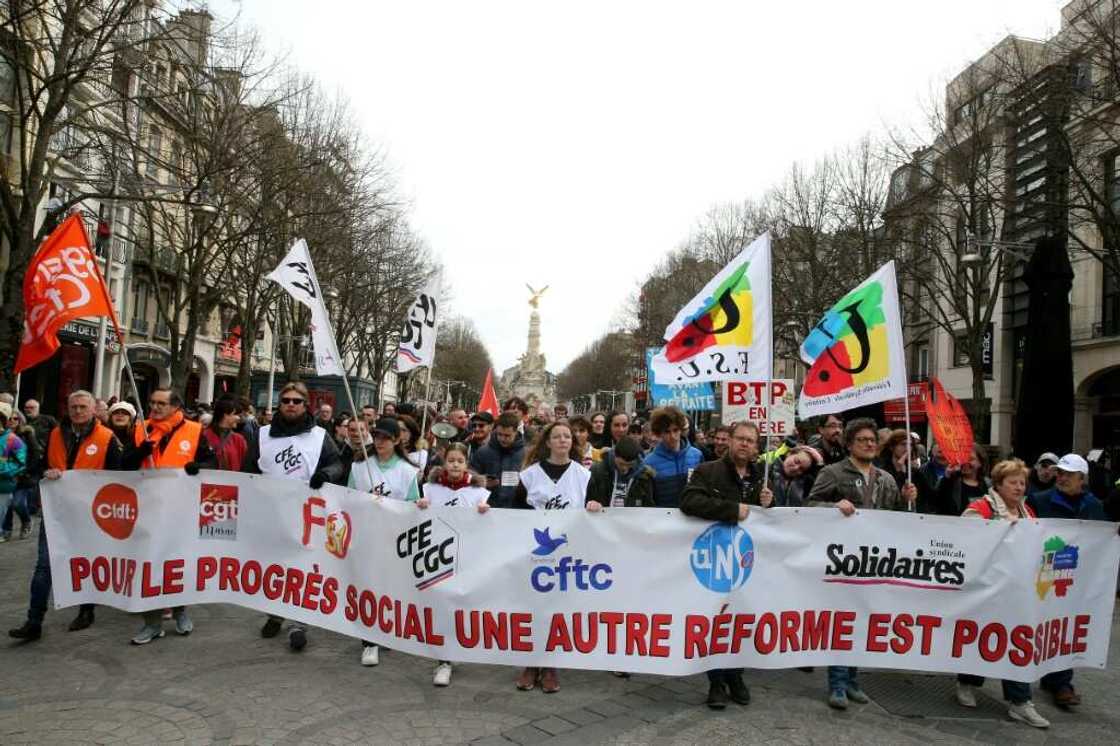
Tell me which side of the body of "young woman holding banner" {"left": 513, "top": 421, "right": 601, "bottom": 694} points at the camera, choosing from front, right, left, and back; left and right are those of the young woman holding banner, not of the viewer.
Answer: front

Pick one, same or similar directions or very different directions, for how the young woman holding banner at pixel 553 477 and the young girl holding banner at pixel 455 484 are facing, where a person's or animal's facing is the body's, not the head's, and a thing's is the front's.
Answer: same or similar directions

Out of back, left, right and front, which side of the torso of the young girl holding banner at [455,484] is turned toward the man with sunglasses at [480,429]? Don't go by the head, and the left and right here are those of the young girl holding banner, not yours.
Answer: back

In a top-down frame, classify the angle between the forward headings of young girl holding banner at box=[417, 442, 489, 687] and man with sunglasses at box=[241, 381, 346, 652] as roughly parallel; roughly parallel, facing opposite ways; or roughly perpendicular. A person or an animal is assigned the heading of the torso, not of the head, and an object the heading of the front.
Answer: roughly parallel

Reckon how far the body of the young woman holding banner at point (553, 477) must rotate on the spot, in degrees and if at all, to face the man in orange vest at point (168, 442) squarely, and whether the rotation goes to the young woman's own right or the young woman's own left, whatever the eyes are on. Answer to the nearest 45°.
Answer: approximately 90° to the young woman's own right

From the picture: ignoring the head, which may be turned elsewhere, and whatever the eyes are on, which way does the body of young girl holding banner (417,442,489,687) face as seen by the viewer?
toward the camera

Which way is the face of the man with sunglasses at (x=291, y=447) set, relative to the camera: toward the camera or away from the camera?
toward the camera

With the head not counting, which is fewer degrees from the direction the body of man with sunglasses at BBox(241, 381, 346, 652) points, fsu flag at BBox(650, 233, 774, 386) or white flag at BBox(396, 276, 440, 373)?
the fsu flag

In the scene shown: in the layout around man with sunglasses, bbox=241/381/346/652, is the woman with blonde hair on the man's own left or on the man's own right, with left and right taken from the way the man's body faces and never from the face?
on the man's own left

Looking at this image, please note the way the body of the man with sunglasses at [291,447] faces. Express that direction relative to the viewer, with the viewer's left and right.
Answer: facing the viewer

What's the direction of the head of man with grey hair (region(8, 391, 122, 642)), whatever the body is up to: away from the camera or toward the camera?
toward the camera

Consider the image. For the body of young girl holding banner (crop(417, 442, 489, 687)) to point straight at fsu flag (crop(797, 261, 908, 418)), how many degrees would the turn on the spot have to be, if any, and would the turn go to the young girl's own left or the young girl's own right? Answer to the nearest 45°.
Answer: approximately 90° to the young girl's own left

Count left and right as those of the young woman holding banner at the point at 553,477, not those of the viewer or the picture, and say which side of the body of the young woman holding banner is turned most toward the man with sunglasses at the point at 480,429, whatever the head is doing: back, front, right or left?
back

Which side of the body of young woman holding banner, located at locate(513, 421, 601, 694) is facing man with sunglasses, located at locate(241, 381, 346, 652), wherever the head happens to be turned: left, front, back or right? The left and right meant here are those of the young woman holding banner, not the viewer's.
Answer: right

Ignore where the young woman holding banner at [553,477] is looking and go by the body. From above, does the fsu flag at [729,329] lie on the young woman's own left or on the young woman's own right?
on the young woman's own left
